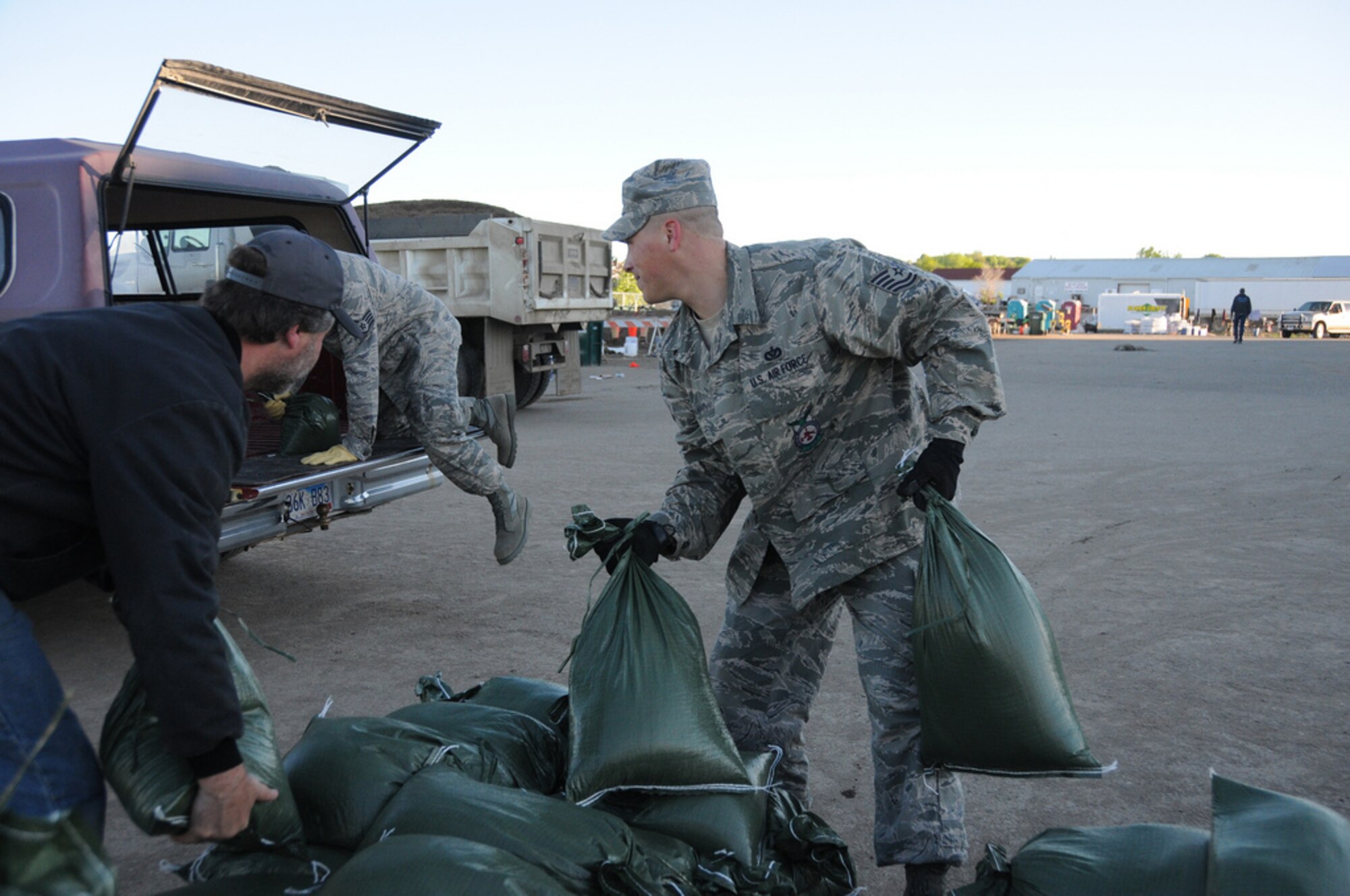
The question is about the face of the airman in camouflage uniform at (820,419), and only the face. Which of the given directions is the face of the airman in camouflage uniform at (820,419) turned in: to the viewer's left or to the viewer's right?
to the viewer's left

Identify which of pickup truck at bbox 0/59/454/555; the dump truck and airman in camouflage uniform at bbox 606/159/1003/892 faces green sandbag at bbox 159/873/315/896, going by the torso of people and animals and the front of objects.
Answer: the airman in camouflage uniform

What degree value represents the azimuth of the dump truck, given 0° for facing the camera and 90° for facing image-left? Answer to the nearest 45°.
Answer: approximately 135°

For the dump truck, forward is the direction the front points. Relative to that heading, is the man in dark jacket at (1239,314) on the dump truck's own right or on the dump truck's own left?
on the dump truck's own right

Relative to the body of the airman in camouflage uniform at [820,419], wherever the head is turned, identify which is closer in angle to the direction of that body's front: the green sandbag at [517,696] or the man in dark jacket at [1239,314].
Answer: the green sandbag

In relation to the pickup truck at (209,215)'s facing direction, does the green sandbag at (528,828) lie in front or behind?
behind

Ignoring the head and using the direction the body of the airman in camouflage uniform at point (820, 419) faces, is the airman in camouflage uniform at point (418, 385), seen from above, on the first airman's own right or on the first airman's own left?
on the first airman's own right

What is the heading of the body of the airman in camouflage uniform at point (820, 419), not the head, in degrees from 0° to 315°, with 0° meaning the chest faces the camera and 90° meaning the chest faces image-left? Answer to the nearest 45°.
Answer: approximately 45°

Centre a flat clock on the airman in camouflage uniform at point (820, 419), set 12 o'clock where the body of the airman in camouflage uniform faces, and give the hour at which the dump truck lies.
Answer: The dump truck is roughly at 4 o'clock from the airman in camouflage uniform.

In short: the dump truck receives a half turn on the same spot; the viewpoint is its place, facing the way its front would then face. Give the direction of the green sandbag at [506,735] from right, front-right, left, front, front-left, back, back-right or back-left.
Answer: front-right

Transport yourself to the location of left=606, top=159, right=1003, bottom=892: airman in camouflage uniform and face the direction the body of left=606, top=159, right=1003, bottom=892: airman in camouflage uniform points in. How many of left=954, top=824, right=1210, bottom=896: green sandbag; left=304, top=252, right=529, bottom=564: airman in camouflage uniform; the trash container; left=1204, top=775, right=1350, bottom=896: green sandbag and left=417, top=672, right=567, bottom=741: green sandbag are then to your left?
2

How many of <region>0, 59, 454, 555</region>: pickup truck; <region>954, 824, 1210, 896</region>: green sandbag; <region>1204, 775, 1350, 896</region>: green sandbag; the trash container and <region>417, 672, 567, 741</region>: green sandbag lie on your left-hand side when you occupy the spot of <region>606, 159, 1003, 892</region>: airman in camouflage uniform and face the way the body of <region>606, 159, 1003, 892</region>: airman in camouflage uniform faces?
2

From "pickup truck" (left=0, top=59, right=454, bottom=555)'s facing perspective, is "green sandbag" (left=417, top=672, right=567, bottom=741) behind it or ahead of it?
behind

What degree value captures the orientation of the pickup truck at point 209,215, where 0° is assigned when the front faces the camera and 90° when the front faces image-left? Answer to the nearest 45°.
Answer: approximately 135°
